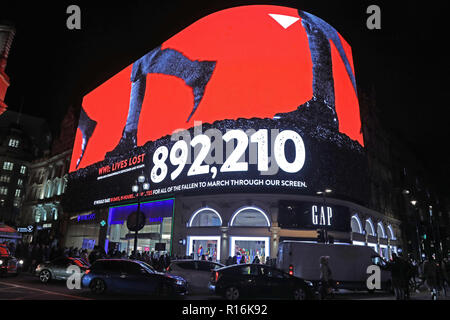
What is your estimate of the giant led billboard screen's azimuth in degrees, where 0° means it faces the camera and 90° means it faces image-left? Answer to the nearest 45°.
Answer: approximately 45°

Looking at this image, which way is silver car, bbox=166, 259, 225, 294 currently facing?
to the viewer's right
